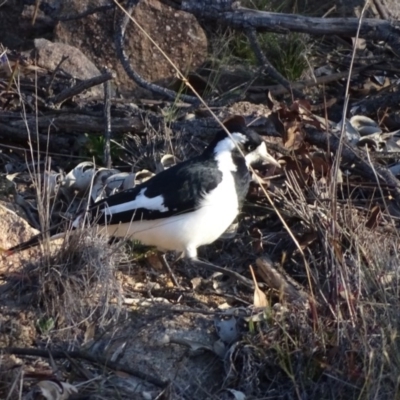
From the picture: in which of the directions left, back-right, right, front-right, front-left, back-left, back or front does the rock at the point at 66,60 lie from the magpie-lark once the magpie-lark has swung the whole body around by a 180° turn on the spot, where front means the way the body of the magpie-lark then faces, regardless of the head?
right

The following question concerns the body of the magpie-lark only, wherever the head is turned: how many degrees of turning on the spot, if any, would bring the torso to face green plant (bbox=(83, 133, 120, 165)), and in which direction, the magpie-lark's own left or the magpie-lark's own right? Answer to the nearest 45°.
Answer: approximately 90° to the magpie-lark's own left

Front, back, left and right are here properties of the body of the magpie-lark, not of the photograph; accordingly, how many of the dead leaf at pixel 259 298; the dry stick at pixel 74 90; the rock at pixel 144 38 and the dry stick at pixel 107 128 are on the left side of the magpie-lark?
3

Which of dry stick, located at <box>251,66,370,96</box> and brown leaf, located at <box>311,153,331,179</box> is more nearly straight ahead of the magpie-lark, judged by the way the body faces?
the brown leaf

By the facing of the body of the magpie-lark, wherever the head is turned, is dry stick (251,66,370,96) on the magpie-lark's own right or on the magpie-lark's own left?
on the magpie-lark's own left

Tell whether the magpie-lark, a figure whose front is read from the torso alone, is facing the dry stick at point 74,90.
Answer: no

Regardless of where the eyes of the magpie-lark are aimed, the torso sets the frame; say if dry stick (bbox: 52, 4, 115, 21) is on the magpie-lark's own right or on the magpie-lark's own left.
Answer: on the magpie-lark's own left

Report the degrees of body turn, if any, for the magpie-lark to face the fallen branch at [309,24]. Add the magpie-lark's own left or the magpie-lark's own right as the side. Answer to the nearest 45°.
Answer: approximately 45° to the magpie-lark's own left

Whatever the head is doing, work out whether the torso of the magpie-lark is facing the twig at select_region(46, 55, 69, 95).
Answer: no

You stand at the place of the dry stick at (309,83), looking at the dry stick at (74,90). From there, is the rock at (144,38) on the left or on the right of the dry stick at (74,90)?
right

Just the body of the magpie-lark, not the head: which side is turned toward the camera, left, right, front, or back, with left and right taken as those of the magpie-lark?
right

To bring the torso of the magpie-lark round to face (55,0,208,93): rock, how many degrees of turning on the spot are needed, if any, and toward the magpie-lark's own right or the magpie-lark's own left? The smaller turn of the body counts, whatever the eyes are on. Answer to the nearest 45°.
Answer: approximately 90° to the magpie-lark's own left

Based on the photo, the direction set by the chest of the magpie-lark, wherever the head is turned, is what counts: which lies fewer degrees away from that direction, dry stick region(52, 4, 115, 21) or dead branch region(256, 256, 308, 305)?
the dead branch

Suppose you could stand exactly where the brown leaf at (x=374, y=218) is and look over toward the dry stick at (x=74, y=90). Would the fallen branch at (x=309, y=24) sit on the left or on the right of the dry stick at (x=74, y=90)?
right

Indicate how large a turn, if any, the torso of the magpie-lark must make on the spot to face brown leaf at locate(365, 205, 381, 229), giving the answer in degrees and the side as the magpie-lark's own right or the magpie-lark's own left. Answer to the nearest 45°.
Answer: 0° — it already faces it

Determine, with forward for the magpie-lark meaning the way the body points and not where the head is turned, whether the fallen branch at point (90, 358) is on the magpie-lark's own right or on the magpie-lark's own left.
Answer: on the magpie-lark's own right

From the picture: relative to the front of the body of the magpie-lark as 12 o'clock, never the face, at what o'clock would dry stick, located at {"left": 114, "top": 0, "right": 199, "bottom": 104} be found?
The dry stick is roughly at 9 o'clock from the magpie-lark.
